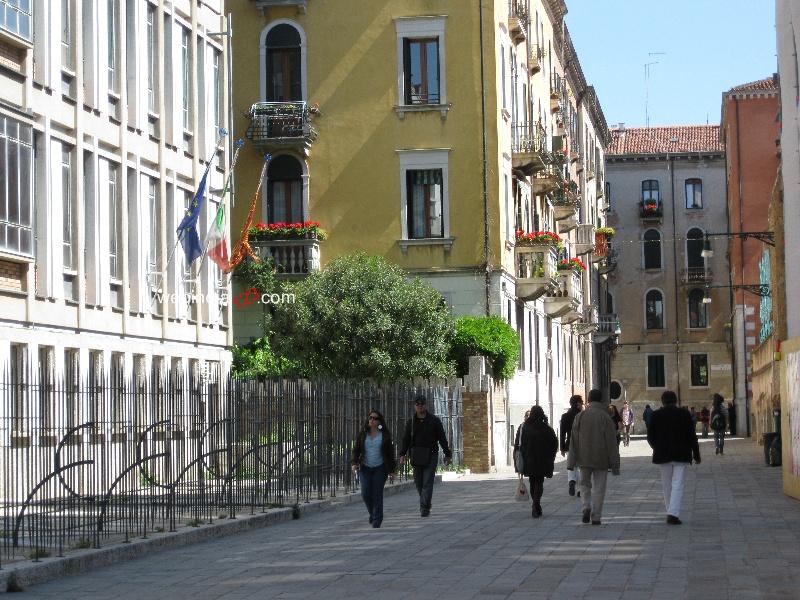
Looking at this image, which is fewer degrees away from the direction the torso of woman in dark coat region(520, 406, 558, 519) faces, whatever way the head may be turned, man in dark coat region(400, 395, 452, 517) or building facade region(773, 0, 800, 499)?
the building facade

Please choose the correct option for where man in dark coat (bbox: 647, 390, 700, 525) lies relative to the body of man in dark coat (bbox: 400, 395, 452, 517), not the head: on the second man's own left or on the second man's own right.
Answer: on the second man's own left

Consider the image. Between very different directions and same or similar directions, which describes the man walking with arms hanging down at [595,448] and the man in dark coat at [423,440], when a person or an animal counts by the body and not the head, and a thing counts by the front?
very different directions

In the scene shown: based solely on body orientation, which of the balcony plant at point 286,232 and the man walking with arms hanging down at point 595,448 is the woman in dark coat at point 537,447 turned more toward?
the balcony plant

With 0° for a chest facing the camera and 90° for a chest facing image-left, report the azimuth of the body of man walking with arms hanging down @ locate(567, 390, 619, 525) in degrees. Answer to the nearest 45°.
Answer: approximately 180°

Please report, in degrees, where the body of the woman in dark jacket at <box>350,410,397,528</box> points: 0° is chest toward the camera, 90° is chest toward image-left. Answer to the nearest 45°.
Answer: approximately 0°

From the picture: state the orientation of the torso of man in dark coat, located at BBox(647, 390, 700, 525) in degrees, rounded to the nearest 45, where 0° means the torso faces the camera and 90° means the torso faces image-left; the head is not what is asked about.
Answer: approximately 180°

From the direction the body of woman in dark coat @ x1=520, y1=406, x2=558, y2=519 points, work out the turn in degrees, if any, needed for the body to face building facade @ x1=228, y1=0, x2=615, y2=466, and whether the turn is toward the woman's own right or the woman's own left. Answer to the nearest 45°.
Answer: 0° — they already face it

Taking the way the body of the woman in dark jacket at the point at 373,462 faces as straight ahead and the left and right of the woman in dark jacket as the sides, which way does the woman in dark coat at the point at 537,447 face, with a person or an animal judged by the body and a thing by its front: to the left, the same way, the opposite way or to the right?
the opposite way

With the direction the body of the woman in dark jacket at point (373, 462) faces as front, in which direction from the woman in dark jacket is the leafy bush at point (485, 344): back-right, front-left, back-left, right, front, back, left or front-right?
back

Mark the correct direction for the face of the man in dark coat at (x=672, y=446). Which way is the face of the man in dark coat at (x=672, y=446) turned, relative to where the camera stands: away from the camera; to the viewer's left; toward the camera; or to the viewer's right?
away from the camera
